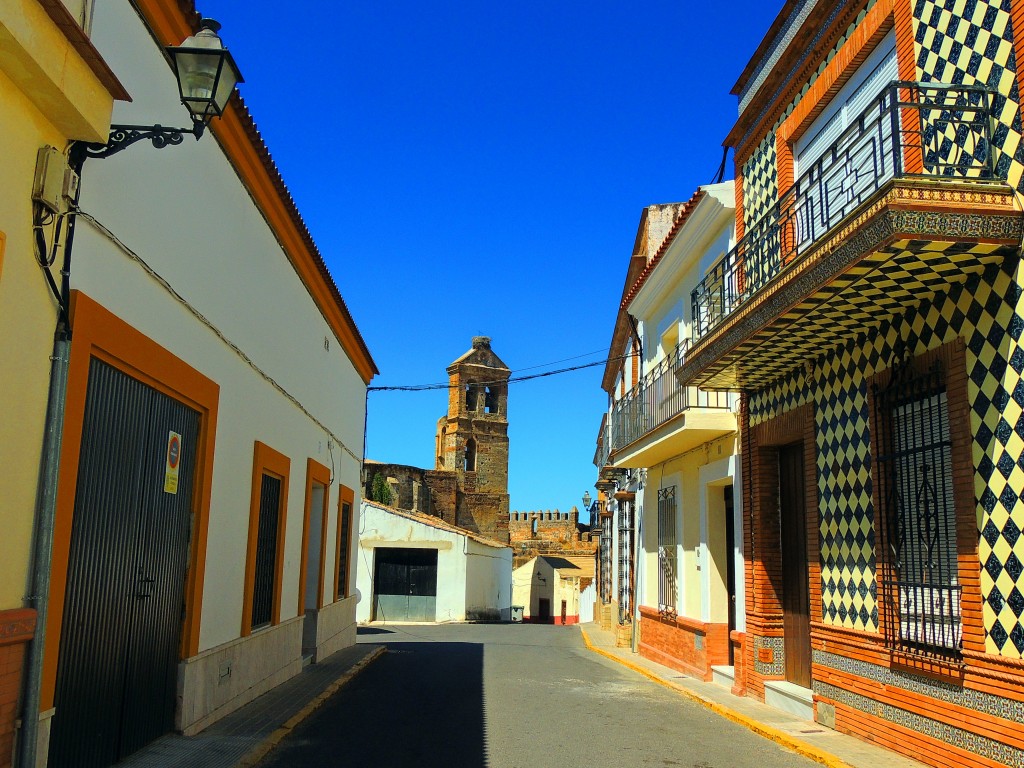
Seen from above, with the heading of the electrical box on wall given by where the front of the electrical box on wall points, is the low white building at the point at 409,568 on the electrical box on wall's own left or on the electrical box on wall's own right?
on the electrical box on wall's own left

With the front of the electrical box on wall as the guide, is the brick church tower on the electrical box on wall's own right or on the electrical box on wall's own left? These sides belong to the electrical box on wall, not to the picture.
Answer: on the electrical box on wall's own left

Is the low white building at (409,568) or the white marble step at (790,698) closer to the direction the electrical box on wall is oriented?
the white marble step

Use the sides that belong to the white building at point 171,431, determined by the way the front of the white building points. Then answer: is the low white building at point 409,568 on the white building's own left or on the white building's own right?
on the white building's own left

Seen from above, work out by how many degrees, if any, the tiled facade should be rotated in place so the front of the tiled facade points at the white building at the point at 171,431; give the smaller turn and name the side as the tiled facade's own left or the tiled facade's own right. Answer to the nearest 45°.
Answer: approximately 45° to the tiled facade's own right

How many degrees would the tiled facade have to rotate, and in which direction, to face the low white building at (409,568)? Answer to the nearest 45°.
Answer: approximately 90° to its right

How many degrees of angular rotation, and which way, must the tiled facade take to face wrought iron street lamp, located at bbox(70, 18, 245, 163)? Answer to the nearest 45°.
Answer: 0° — it already faces it
